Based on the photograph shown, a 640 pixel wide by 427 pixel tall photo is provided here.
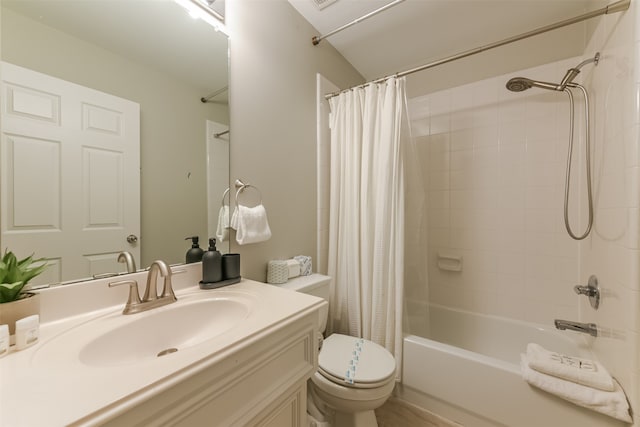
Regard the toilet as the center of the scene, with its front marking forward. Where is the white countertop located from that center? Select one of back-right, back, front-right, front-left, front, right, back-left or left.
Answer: right

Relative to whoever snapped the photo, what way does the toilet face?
facing the viewer and to the right of the viewer

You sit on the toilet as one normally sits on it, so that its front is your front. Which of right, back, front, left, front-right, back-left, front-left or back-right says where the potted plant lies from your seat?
right

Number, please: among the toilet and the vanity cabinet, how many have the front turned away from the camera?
0

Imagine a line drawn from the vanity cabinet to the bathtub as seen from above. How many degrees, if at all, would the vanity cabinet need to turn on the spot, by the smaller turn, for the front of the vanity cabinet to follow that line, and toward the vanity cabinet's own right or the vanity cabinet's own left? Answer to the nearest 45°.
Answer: approximately 45° to the vanity cabinet's own left

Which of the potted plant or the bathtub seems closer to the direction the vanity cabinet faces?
the bathtub

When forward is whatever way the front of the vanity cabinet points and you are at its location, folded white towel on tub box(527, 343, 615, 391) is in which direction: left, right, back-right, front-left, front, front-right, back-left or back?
front-left

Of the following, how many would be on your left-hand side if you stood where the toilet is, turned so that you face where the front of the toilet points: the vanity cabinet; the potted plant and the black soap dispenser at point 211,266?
0

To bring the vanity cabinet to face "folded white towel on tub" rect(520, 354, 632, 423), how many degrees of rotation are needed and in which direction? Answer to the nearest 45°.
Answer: approximately 45° to its left

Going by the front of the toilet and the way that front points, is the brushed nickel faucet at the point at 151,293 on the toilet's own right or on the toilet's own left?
on the toilet's own right

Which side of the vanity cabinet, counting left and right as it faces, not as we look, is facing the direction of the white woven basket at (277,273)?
left

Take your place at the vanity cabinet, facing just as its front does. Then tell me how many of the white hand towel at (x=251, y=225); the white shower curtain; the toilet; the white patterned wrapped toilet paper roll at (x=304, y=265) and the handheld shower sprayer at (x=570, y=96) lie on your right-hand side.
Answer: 0

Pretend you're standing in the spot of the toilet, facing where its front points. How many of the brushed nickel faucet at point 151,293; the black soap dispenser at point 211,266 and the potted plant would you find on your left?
0

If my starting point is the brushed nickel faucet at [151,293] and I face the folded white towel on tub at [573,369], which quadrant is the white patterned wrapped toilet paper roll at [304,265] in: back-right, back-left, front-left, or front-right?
front-left
